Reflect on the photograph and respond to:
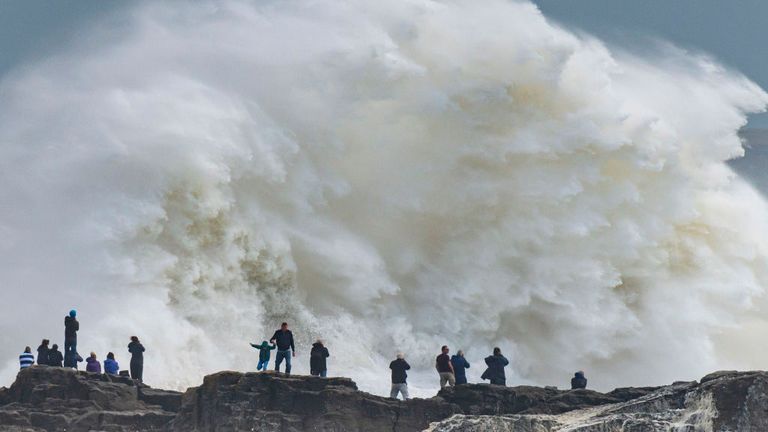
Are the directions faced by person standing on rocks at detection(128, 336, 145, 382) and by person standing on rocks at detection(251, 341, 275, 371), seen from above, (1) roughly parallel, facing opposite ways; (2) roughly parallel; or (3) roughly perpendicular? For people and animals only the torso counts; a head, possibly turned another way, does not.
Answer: roughly parallel

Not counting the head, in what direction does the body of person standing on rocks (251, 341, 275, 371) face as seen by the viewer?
away from the camera

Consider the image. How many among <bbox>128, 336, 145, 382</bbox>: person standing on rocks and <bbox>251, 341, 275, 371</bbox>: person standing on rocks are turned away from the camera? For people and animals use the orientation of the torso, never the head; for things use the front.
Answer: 2

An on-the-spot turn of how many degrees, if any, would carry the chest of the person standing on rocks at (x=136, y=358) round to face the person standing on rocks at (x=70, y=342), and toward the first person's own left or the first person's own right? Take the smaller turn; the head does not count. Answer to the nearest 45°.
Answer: approximately 90° to the first person's own left

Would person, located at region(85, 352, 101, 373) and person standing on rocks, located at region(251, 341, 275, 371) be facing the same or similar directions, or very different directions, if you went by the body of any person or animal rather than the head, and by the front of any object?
same or similar directions

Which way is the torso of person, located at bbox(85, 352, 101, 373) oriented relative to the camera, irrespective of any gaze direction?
away from the camera

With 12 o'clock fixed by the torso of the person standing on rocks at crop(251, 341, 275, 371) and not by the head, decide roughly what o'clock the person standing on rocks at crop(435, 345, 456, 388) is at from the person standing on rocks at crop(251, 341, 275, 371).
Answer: the person standing on rocks at crop(435, 345, 456, 388) is roughly at 3 o'clock from the person standing on rocks at crop(251, 341, 275, 371).

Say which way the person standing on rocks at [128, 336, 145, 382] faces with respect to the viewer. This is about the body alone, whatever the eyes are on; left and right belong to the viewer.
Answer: facing away from the viewer
